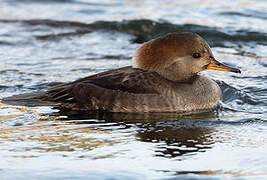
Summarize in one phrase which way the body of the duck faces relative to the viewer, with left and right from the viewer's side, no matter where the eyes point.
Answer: facing to the right of the viewer
